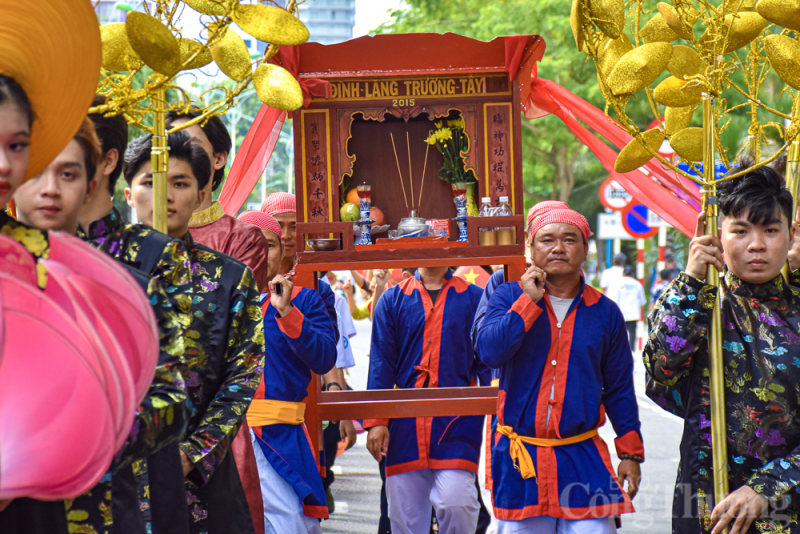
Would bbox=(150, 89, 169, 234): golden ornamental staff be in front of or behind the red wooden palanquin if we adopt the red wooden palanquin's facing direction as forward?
in front

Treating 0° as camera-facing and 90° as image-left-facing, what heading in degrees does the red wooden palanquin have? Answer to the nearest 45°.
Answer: approximately 0°

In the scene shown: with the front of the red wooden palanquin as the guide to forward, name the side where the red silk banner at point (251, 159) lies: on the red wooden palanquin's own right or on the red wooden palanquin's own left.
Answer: on the red wooden palanquin's own right

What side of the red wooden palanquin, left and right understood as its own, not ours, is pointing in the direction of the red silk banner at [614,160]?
left

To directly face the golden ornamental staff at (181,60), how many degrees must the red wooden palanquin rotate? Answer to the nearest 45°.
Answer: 0° — it already faces it
